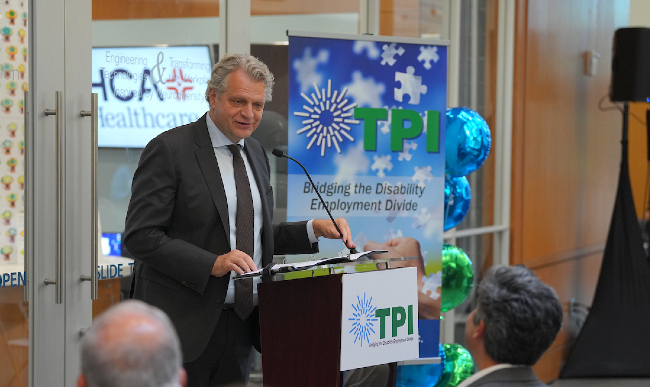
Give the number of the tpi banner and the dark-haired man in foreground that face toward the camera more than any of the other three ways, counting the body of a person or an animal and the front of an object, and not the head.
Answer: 1

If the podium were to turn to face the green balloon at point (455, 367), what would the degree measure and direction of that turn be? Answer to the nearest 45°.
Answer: approximately 135° to its left

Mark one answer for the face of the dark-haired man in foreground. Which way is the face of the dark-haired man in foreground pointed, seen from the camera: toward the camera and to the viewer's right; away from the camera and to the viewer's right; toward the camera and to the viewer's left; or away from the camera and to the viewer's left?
away from the camera and to the viewer's left

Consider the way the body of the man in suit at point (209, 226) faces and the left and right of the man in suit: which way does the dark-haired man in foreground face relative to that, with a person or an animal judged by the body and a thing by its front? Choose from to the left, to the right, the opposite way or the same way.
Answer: the opposite way

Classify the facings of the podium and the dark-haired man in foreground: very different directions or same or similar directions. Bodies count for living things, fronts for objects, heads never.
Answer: very different directions

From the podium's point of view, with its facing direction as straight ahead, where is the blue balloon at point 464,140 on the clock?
The blue balloon is roughly at 8 o'clock from the podium.

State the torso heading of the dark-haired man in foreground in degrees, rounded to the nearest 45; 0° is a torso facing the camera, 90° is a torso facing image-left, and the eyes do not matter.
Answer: approximately 135°
